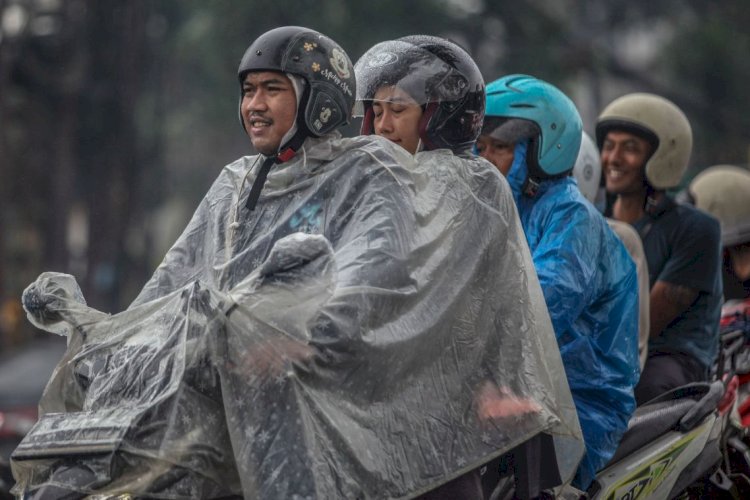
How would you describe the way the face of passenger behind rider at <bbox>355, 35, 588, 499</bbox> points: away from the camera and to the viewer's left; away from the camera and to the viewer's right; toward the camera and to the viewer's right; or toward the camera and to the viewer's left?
toward the camera and to the viewer's left

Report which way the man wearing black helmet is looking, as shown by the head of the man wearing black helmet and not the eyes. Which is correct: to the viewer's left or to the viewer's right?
to the viewer's left

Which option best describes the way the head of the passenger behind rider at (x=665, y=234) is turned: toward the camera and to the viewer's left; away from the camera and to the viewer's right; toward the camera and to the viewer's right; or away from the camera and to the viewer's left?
toward the camera and to the viewer's left

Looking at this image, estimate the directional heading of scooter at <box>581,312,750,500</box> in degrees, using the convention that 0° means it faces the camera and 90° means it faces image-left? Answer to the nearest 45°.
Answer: approximately 45°

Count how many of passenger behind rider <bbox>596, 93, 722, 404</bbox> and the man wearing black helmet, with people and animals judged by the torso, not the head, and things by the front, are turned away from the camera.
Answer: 0

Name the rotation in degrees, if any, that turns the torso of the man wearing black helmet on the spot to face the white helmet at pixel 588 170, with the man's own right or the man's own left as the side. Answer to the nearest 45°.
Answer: approximately 180°

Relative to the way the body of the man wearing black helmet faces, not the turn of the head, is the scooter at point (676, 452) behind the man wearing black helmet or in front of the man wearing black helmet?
behind
